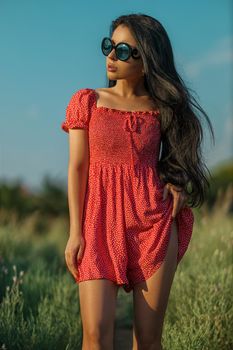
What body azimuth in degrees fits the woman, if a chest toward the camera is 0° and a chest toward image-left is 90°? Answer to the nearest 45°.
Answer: approximately 0°

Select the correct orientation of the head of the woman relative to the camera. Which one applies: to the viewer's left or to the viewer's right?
to the viewer's left
